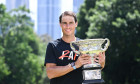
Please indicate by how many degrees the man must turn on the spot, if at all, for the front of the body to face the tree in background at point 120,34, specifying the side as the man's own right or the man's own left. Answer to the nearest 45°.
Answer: approximately 135° to the man's own left

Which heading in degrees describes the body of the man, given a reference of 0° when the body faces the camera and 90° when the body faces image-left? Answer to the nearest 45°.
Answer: approximately 315°

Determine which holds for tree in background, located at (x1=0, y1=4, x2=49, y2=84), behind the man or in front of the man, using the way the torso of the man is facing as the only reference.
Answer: behind
